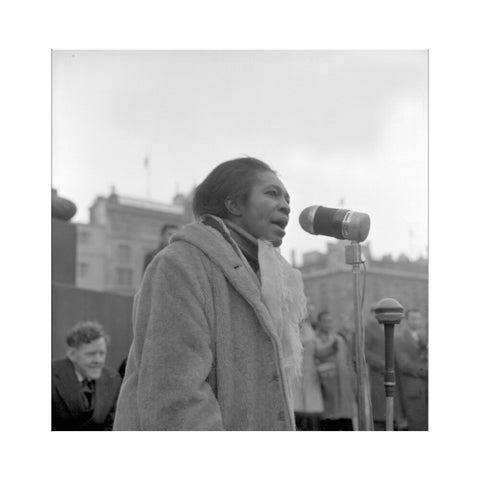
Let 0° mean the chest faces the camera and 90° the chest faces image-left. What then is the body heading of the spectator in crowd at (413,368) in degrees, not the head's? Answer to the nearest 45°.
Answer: approximately 0°

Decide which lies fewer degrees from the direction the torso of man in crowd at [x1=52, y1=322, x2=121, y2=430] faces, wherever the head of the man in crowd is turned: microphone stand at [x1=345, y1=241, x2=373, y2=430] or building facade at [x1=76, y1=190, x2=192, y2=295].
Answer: the microphone stand

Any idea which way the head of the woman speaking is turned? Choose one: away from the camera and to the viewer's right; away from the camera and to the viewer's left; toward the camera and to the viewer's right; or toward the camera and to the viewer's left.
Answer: toward the camera and to the viewer's right

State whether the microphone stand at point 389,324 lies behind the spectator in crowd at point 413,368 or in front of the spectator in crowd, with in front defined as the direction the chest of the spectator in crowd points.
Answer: in front

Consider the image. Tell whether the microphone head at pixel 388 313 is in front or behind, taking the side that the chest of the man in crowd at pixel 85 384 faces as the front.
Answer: in front

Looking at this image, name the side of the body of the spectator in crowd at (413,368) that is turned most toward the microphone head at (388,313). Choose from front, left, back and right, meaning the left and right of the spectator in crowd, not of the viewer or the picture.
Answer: front

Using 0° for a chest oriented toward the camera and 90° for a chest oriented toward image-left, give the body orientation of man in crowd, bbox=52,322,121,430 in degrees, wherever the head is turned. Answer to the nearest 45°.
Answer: approximately 315°

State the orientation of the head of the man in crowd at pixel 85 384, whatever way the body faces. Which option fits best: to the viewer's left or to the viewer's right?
to the viewer's right

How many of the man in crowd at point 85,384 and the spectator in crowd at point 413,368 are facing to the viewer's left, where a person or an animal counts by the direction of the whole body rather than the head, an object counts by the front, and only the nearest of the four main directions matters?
0
